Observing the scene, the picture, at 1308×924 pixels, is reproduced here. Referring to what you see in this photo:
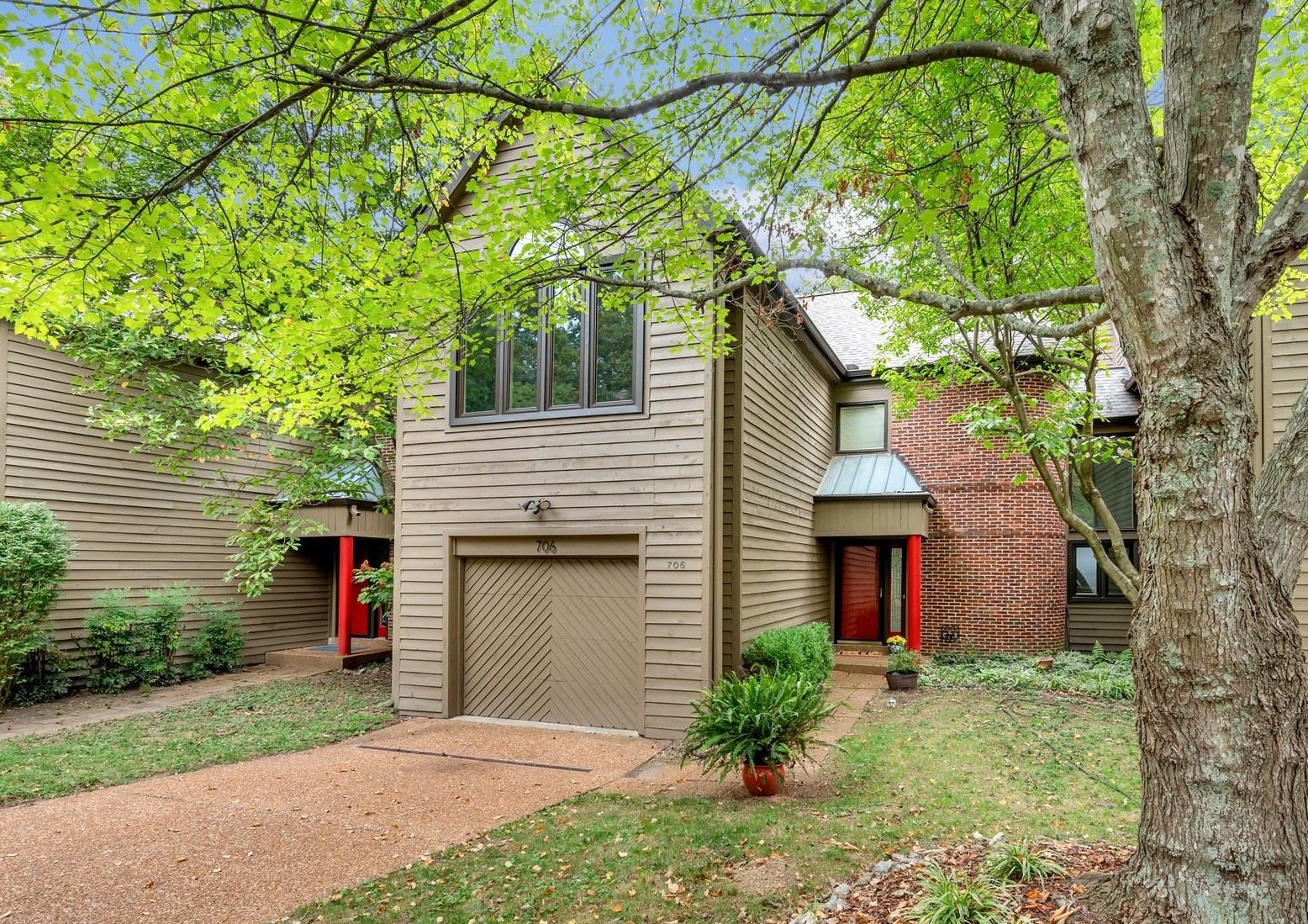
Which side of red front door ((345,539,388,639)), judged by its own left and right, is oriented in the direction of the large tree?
front

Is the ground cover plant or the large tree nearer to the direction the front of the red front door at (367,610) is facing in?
the large tree

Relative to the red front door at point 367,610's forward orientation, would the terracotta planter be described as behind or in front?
in front

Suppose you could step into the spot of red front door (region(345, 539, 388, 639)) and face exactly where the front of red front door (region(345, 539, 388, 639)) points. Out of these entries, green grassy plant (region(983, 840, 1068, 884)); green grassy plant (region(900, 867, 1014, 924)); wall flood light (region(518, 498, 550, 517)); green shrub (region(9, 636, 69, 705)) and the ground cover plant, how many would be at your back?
0

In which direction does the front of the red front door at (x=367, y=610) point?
toward the camera

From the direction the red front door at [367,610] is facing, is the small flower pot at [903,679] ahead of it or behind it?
ahead

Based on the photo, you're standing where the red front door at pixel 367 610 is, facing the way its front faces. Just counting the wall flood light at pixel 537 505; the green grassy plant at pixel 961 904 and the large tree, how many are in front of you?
3

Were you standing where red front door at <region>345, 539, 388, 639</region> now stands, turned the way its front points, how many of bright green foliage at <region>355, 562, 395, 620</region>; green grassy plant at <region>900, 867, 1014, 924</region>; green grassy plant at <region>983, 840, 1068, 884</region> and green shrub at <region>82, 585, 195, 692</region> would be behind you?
0

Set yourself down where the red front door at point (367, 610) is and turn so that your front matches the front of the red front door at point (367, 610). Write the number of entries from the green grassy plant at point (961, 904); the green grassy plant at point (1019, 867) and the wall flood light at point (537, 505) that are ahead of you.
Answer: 3

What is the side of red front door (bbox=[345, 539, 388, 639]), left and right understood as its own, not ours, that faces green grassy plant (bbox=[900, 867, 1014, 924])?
front

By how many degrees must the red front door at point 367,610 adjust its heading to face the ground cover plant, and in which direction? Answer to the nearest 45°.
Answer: approximately 45° to its left

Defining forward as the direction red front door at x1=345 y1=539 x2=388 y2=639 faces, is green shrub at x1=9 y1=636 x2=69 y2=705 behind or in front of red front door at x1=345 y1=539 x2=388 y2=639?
in front
